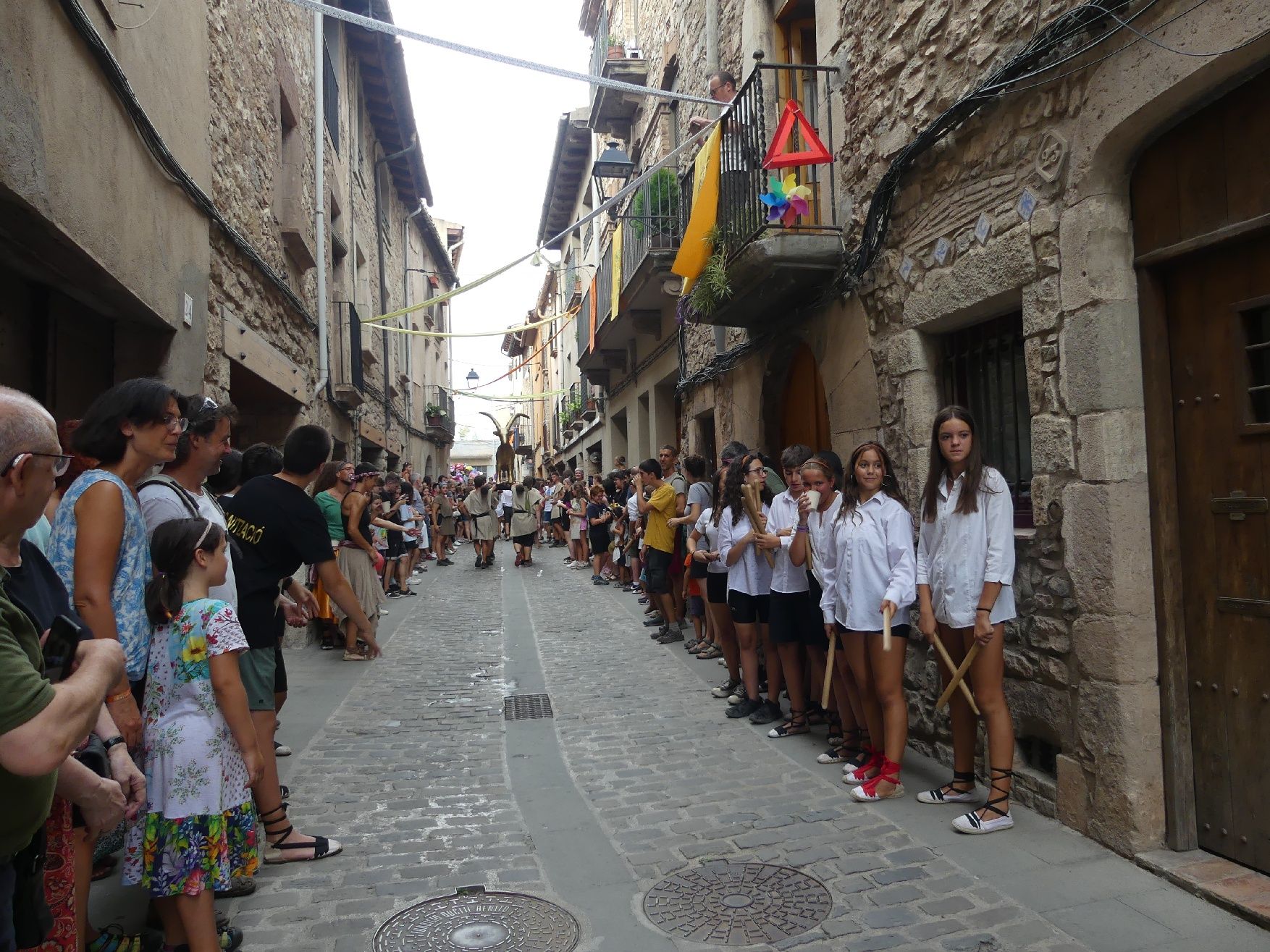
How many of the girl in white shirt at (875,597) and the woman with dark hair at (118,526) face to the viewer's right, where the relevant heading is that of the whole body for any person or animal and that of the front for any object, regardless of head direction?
1

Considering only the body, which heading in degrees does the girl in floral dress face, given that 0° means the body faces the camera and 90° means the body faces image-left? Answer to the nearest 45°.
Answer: approximately 225°

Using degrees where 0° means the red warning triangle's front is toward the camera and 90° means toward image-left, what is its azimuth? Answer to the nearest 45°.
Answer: approximately 0°

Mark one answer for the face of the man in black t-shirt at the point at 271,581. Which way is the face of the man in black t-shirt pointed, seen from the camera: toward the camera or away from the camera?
away from the camera

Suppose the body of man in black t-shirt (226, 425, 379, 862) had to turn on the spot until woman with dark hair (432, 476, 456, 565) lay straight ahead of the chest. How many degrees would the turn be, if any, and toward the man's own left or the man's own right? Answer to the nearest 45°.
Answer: approximately 45° to the man's own left

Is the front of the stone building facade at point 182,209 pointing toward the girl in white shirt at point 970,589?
yes

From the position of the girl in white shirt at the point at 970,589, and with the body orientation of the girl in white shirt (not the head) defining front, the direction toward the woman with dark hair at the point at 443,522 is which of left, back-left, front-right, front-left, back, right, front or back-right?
right

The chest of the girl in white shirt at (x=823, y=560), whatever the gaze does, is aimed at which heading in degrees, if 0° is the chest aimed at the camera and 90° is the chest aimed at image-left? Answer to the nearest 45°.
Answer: approximately 45°

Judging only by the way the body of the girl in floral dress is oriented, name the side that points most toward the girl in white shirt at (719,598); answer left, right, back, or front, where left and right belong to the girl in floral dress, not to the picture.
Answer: front

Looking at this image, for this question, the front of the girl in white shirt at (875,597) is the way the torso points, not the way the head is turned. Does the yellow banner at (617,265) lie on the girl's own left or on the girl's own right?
on the girl's own right

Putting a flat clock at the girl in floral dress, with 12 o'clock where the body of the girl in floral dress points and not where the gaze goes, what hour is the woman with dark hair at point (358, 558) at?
The woman with dark hair is roughly at 11 o'clock from the girl in floral dress.

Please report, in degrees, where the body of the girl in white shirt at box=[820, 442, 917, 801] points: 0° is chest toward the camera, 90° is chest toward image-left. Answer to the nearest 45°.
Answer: approximately 45°

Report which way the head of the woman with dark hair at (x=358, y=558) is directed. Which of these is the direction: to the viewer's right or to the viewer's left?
to the viewer's right
